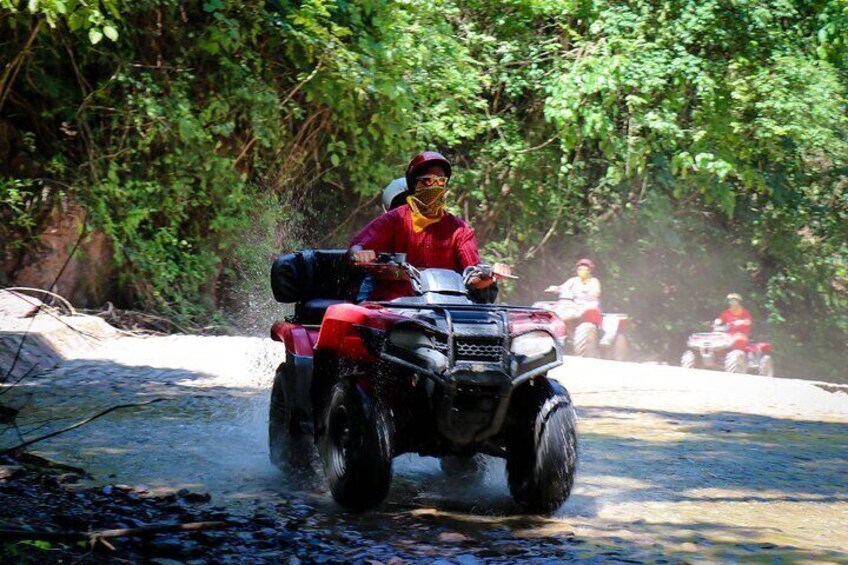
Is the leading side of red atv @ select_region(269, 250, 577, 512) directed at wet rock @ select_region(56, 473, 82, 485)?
no

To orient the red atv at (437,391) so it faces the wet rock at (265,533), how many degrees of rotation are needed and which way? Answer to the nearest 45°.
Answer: approximately 90° to its right

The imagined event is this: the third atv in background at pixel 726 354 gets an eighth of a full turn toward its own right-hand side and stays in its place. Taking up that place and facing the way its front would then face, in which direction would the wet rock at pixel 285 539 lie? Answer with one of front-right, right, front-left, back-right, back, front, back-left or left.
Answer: left

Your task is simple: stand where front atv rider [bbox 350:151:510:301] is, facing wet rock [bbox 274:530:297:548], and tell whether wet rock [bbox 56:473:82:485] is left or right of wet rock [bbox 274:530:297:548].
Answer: right

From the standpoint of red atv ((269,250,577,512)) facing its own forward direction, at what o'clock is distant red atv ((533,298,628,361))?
The distant red atv is roughly at 8 o'clock from the red atv.

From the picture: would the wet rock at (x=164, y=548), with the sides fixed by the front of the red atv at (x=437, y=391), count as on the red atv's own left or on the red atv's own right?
on the red atv's own right

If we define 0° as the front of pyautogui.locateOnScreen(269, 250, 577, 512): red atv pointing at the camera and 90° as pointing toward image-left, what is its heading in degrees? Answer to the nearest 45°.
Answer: approximately 315°

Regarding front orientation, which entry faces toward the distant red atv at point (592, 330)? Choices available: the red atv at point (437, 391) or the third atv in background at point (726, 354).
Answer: the third atv in background

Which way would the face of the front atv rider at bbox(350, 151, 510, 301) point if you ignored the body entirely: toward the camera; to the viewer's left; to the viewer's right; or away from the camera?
toward the camera

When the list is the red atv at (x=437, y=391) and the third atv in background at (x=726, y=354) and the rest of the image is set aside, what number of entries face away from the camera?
0

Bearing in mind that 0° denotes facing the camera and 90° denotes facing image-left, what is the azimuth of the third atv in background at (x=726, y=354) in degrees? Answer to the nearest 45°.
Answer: approximately 45°

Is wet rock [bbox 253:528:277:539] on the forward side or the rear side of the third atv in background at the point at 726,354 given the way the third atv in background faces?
on the forward side

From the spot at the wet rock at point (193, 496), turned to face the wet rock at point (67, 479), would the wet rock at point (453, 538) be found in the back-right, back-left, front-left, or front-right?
back-left

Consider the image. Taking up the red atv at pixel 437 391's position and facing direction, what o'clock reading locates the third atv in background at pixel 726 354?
The third atv in background is roughly at 8 o'clock from the red atv.

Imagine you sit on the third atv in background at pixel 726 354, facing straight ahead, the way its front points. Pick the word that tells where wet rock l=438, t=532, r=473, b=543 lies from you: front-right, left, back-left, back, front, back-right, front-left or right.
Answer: front-left
